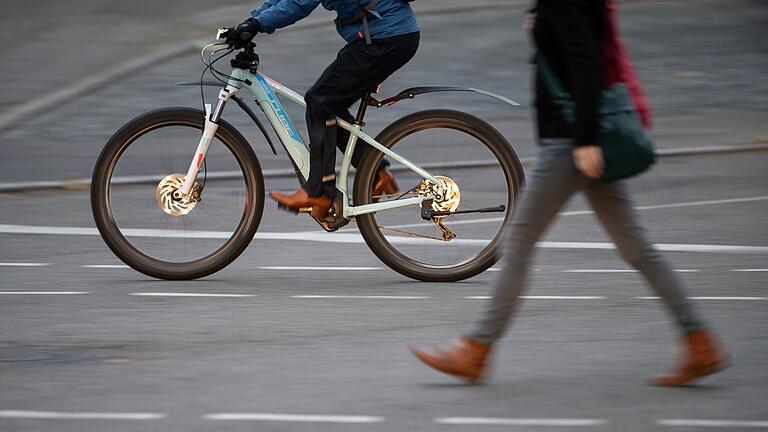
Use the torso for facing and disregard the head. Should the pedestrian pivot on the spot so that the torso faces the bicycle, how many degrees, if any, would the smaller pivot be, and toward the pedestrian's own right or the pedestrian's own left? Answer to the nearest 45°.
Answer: approximately 45° to the pedestrian's own right

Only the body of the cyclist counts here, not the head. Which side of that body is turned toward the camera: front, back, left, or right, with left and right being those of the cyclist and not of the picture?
left

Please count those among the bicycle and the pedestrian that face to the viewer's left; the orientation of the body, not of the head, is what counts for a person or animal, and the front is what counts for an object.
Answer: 2

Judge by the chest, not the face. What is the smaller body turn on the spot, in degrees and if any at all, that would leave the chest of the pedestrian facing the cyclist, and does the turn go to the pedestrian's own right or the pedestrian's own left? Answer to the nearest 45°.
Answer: approximately 45° to the pedestrian's own right

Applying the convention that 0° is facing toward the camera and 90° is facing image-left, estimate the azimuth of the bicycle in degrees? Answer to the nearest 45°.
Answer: approximately 90°

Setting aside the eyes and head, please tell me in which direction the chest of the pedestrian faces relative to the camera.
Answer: to the viewer's left

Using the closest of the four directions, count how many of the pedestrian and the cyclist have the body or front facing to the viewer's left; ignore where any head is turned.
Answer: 2

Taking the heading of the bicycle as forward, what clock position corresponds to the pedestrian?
The pedestrian is roughly at 8 o'clock from the bicycle.
